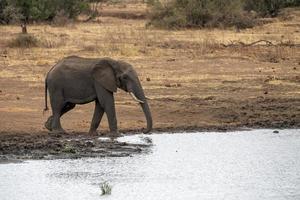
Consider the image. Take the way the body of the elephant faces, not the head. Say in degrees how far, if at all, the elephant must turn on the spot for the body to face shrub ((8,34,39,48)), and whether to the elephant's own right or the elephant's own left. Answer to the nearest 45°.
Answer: approximately 90° to the elephant's own left

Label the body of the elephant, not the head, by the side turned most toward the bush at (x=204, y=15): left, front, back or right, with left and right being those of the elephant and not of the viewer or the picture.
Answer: left

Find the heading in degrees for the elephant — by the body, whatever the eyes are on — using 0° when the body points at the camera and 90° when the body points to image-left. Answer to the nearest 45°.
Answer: approximately 270°

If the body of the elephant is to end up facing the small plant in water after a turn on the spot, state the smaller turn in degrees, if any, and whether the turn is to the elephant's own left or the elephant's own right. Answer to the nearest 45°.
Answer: approximately 90° to the elephant's own right
